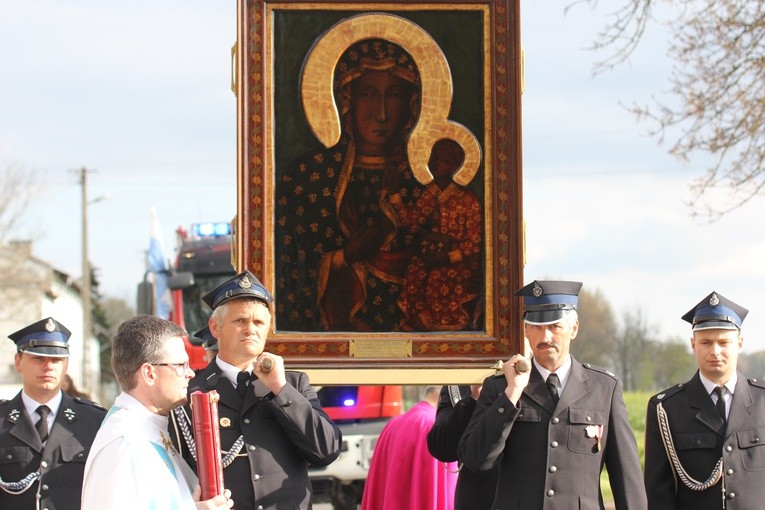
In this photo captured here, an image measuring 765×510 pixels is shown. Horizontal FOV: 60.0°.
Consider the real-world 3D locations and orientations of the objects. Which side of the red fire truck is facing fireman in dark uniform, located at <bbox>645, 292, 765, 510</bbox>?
front

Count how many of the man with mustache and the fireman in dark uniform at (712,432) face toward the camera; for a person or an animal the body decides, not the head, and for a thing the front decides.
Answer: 2

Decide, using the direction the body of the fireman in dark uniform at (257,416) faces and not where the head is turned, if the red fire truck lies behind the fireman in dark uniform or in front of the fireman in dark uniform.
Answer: behind

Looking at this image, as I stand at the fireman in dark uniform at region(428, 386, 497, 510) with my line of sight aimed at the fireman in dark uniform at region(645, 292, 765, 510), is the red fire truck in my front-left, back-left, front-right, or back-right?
back-left

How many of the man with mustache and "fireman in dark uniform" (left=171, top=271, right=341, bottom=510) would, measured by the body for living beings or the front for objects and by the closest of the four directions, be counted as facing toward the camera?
2

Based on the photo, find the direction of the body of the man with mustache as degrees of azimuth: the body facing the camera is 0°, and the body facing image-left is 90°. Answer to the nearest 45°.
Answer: approximately 0°
